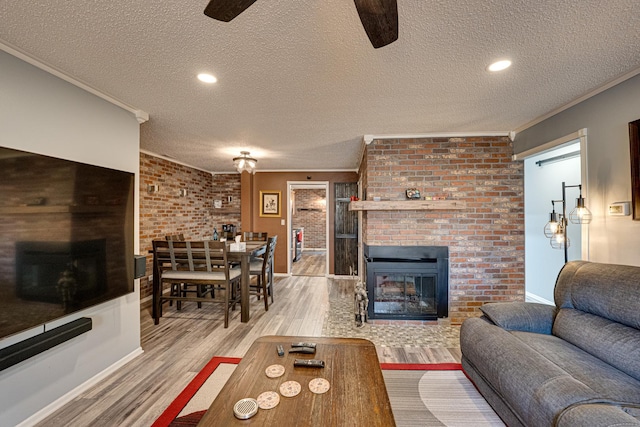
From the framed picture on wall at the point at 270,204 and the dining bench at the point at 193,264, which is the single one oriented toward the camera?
the framed picture on wall

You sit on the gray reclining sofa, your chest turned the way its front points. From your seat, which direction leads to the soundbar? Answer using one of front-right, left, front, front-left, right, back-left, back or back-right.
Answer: front

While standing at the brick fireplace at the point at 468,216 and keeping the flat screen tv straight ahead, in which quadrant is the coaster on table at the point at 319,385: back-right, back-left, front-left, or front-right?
front-left

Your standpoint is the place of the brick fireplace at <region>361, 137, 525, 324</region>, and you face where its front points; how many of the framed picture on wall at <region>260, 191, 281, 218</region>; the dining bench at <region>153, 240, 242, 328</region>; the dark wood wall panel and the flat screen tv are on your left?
0

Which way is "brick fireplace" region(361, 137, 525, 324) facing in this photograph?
toward the camera

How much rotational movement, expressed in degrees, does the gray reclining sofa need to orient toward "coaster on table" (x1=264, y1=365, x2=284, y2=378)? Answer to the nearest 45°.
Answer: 0° — it already faces it

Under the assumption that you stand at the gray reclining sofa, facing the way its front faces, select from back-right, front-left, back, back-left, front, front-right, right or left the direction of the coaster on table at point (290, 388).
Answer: front

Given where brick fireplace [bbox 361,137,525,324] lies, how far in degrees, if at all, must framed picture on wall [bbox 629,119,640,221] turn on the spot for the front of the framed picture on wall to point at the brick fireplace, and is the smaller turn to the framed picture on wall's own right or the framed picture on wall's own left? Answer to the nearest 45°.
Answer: approximately 90° to the framed picture on wall's own right

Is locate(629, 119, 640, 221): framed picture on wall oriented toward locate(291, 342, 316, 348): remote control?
yes

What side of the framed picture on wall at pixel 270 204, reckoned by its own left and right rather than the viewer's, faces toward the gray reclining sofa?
front

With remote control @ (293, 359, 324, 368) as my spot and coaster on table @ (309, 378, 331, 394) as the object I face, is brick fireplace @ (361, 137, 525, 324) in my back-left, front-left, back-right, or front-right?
back-left

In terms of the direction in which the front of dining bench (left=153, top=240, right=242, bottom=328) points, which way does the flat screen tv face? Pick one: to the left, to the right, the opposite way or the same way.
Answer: to the right

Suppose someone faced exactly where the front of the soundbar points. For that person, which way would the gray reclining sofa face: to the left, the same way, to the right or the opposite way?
the opposite way

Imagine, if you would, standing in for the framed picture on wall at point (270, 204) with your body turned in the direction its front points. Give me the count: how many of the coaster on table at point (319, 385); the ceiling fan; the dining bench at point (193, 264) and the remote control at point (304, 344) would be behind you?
0

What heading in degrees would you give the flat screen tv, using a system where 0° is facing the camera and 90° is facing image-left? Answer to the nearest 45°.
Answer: approximately 315°

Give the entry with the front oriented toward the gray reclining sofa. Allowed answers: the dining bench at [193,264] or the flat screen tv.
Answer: the flat screen tv

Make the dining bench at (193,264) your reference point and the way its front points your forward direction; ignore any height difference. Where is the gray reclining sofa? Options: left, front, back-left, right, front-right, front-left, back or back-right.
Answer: right

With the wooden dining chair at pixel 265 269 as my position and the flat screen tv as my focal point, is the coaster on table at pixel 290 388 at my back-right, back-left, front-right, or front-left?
front-left

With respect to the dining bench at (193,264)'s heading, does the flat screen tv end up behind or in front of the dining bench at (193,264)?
behind

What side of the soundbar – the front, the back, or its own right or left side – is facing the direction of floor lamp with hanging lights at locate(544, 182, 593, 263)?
front

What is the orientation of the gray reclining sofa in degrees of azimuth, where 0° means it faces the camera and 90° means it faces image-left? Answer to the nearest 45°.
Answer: approximately 45°

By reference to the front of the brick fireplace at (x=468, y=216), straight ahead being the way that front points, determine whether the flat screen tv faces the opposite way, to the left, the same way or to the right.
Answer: to the left
